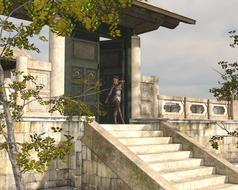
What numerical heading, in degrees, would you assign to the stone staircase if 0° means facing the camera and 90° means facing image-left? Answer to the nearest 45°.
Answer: approximately 315°

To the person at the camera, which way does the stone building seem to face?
facing the viewer and to the right of the viewer
